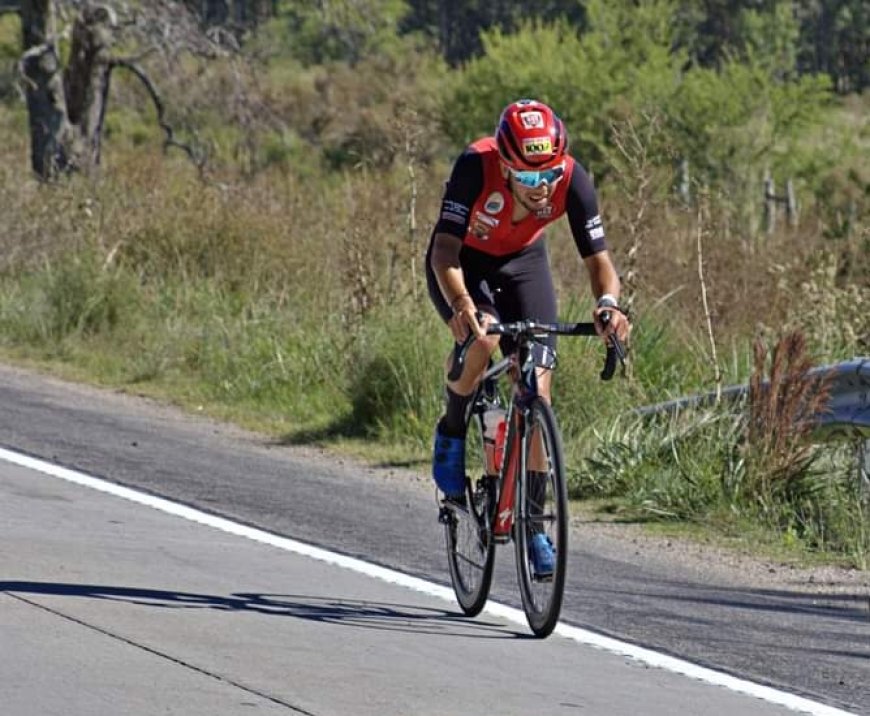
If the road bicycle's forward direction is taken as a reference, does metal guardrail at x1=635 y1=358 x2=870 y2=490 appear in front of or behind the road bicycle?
behind

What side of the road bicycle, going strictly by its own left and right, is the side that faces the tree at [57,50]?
back

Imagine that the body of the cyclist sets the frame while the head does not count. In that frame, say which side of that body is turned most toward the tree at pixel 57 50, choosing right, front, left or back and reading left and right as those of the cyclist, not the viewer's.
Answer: back

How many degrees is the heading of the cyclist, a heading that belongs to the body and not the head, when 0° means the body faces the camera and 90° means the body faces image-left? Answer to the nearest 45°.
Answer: approximately 0°

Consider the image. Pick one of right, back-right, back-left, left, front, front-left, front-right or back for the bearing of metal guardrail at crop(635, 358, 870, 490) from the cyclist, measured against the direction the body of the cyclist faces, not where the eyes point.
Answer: back-left
